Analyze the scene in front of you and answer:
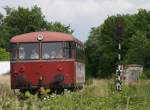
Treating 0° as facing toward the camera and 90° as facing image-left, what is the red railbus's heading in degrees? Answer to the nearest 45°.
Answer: approximately 0°
